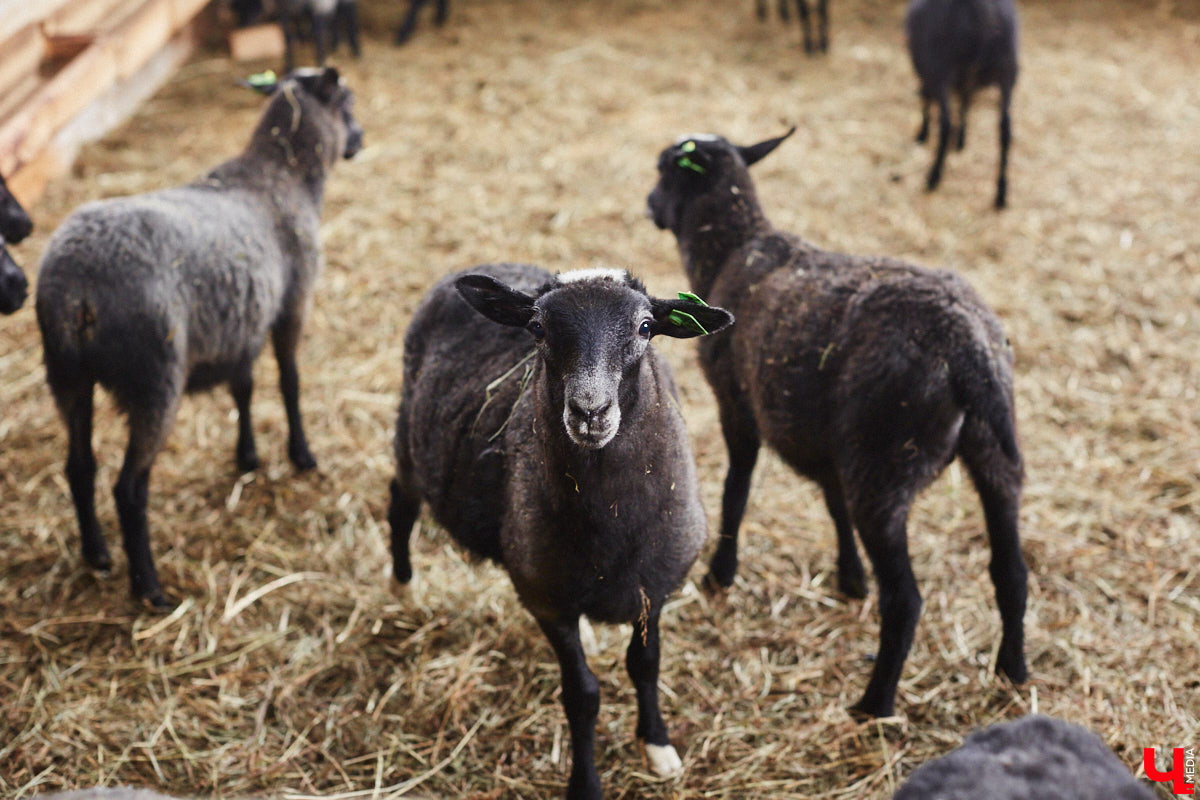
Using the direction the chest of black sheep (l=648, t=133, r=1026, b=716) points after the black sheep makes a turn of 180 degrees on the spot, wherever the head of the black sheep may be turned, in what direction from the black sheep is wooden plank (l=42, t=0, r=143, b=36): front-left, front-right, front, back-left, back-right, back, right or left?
back

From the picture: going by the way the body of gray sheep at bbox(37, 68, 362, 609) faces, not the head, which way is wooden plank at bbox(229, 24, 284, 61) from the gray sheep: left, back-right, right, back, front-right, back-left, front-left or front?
front-left

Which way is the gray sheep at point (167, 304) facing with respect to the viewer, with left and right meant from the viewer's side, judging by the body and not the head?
facing away from the viewer and to the right of the viewer

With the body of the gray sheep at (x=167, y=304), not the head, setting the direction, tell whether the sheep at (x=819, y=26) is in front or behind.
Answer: in front

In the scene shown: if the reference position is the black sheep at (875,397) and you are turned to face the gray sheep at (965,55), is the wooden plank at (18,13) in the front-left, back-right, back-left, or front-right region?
front-left

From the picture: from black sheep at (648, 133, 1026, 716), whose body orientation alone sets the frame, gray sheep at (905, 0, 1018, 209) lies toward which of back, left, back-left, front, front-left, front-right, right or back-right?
front-right

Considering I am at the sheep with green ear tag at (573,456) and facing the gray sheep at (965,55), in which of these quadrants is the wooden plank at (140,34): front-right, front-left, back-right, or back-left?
front-left

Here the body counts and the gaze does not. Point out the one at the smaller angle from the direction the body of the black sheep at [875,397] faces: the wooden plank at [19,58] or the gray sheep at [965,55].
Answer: the wooden plank
